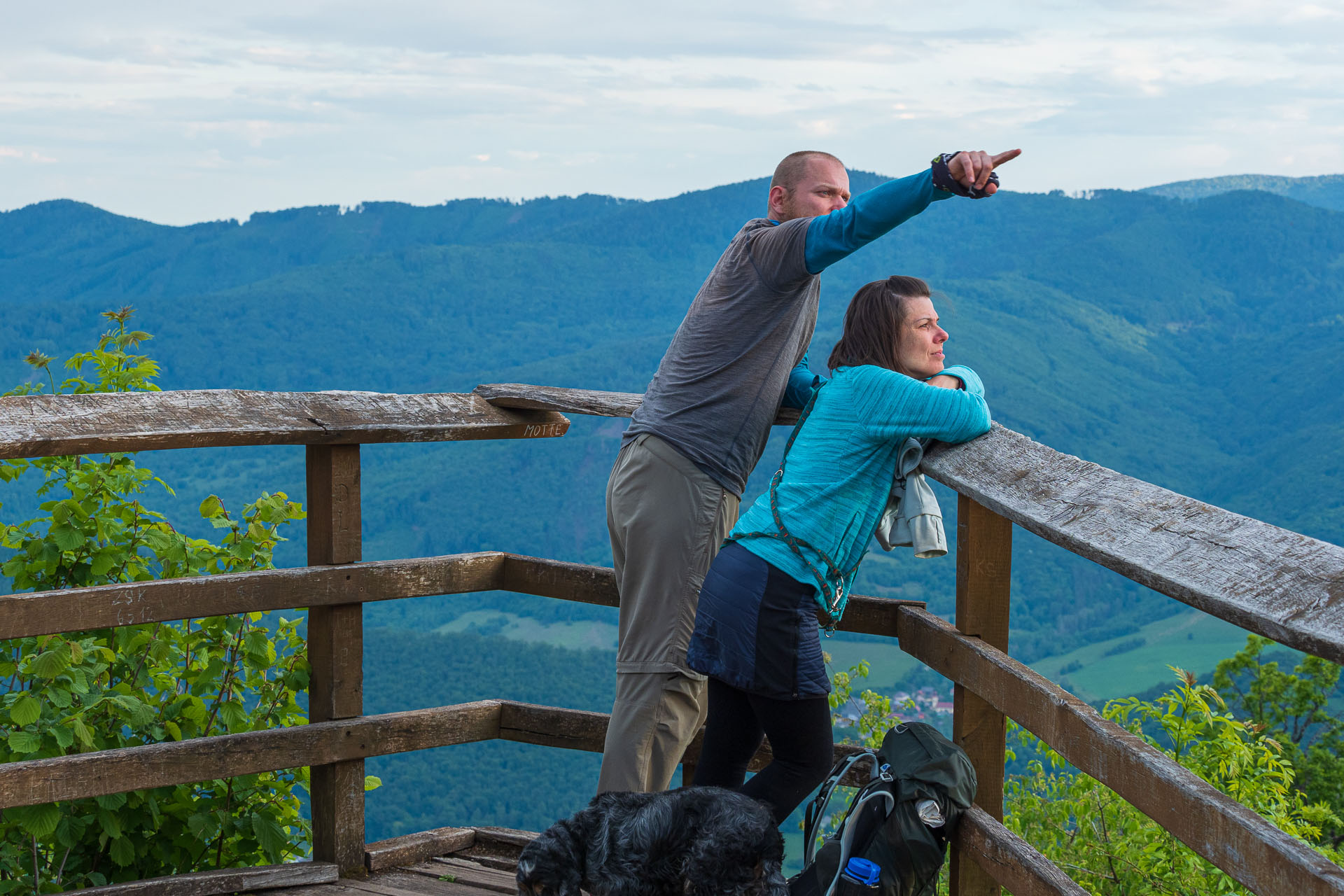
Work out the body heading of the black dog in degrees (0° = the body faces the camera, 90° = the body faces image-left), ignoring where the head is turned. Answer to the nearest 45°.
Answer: approximately 90°

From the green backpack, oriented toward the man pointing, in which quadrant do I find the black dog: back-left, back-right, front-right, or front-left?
front-left

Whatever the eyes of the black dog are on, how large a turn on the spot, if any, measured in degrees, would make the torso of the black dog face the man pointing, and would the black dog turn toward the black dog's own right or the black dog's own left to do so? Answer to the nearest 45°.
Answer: approximately 90° to the black dog's own right
